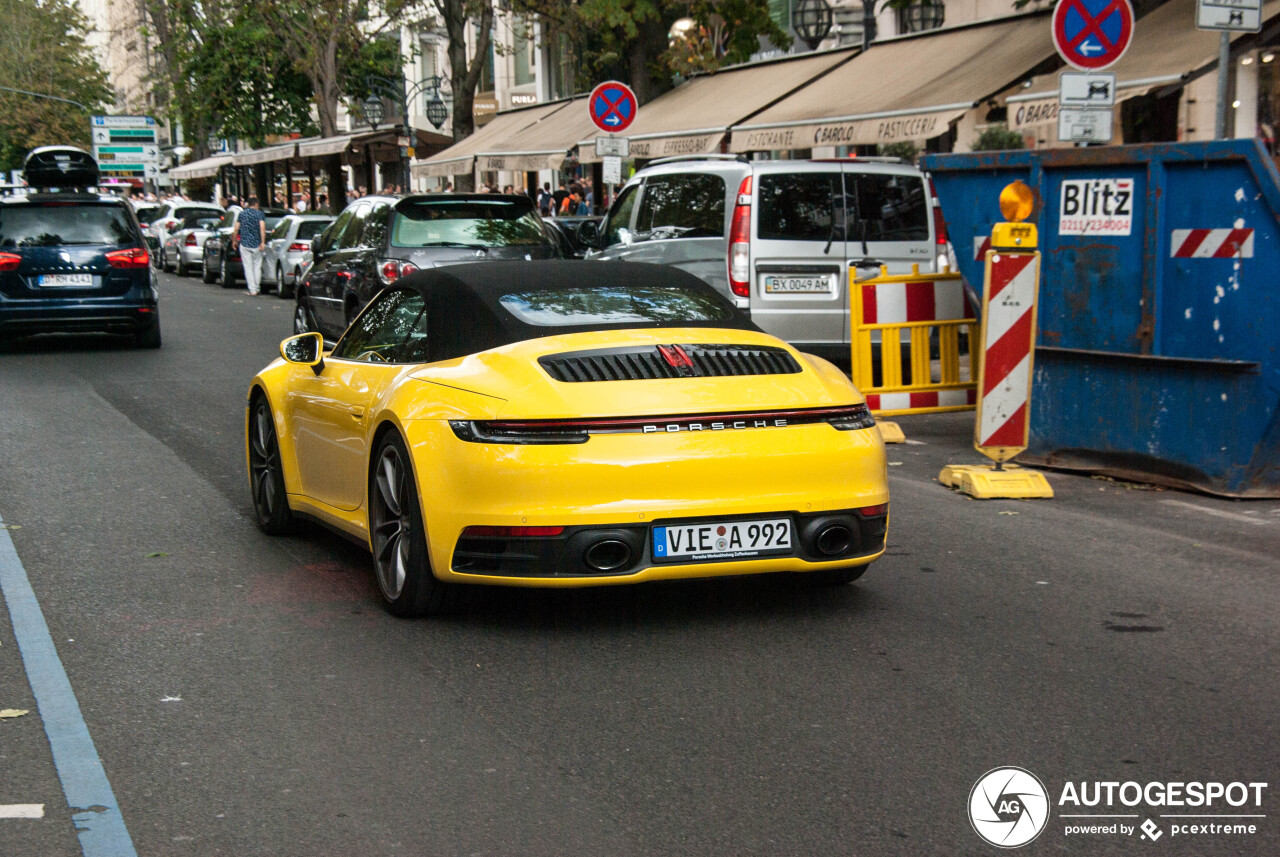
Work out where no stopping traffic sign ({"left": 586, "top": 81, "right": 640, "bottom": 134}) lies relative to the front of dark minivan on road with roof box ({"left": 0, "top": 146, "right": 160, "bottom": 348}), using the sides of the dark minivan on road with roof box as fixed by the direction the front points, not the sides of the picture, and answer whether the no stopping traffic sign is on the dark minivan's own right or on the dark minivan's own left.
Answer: on the dark minivan's own right

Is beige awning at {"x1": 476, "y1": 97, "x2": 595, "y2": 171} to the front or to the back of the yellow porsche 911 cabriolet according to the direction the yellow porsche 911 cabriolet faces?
to the front

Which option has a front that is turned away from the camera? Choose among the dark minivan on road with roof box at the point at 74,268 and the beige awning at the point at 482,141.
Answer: the dark minivan on road with roof box

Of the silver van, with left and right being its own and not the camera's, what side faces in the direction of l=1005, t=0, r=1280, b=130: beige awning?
right

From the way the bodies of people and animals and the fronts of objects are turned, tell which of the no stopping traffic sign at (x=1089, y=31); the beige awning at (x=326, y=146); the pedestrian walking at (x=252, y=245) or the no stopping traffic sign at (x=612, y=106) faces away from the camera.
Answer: the pedestrian walking

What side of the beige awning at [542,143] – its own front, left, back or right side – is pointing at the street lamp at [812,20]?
left

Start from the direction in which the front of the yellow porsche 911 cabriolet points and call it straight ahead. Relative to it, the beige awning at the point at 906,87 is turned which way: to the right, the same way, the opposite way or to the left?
to the left
